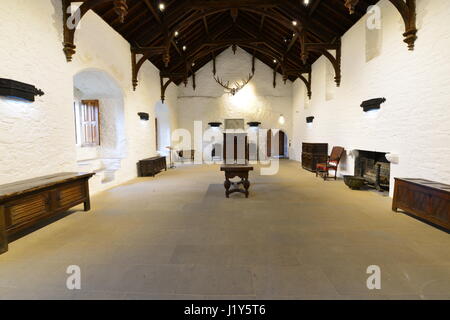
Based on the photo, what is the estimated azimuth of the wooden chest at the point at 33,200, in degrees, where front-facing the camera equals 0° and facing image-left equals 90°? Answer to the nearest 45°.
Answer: approximately 315°

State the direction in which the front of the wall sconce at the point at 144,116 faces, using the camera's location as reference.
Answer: facing to the right of the viewer

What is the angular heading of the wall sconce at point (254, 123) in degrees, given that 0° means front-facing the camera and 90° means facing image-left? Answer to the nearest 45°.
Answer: approximately 0°

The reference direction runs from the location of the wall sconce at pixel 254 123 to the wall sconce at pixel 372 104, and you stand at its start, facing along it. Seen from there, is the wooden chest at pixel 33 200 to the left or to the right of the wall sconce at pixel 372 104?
right

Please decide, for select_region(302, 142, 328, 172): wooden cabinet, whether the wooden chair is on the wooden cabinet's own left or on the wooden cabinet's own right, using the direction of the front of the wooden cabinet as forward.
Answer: on the wooden cabinet's own left

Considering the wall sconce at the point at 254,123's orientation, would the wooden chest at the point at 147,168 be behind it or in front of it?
in front

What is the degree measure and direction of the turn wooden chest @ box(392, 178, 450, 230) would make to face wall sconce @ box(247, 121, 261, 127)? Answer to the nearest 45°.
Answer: approximately 90° to its right

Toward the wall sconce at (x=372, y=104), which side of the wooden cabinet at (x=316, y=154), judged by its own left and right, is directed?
left

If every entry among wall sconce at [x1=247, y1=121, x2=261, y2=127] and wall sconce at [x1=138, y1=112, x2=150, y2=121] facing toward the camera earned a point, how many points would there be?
1

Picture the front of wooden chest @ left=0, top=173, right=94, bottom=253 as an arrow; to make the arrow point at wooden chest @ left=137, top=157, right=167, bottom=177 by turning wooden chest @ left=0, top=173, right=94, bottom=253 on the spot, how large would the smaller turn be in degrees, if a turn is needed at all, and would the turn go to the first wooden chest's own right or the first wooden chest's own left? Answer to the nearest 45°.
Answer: approximately 90° to the first wooden chest's own left

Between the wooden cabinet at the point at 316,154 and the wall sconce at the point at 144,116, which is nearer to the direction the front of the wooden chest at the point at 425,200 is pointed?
the wall sconce

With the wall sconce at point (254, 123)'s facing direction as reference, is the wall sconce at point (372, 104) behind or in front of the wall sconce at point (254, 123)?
in front

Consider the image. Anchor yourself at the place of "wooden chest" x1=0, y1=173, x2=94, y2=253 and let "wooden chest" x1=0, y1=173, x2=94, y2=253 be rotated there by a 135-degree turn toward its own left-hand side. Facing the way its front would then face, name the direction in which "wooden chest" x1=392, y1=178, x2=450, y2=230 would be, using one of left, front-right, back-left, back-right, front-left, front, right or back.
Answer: back-right

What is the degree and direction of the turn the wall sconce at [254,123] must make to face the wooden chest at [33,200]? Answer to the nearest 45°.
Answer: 0° — it already faces it

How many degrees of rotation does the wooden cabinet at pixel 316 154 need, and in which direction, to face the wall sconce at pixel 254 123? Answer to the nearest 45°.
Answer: approximately 90° to its right
